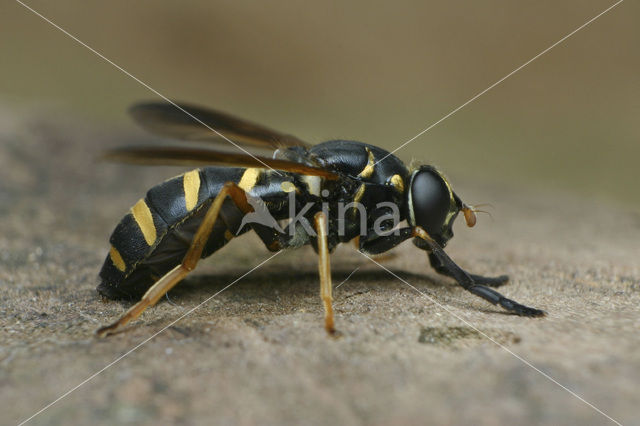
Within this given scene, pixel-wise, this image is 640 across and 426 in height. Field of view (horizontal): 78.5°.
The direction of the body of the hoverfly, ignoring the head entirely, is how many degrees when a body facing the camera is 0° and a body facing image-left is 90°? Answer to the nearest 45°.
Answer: approximately 270°
